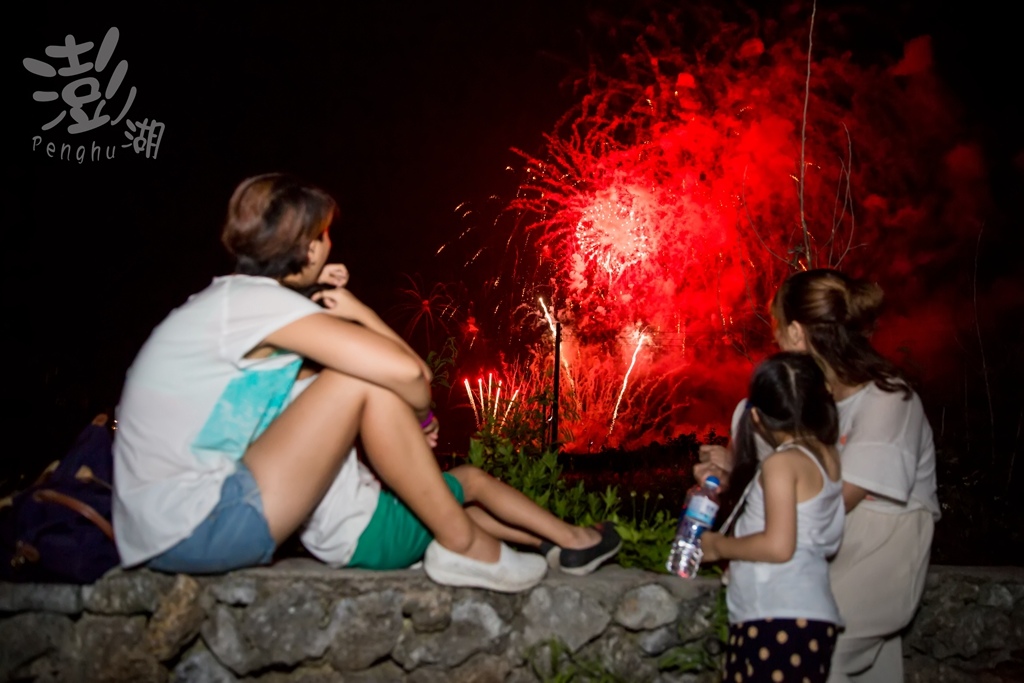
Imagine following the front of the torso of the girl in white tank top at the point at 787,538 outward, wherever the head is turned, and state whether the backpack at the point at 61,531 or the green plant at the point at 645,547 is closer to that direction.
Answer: the green plant

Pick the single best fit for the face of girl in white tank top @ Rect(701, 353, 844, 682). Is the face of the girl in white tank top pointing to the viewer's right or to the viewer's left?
to the viewer's left

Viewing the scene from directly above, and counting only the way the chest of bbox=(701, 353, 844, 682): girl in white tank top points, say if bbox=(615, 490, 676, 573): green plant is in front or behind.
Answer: in front

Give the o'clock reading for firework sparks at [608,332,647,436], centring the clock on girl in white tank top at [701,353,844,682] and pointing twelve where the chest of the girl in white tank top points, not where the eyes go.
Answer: The firework sparks is roughly at 1 o'clock from the girl in white tank top.

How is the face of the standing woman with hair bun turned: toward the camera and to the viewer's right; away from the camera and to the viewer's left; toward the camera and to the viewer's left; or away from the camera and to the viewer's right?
away from the camera and to the viewer's left

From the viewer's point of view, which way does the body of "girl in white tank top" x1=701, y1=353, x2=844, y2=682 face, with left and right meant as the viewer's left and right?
facing away from the viewer and to the left of the viewer
